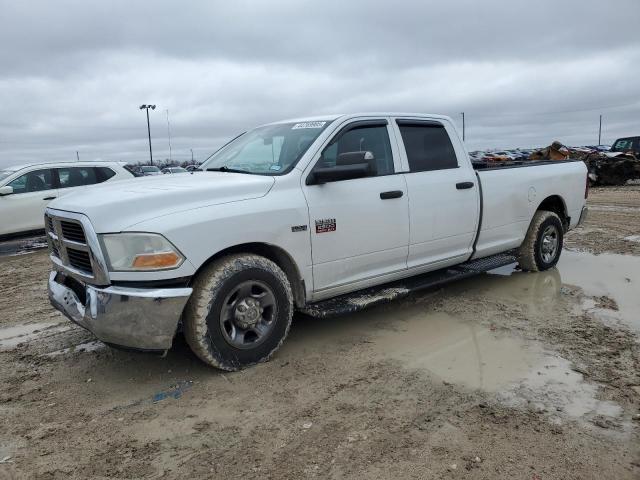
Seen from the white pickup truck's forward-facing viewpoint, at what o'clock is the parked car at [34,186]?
The parked car is roughly at 3 o'clock from the white pickup truck.

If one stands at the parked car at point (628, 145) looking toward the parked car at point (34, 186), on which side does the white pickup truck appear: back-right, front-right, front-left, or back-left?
front-left

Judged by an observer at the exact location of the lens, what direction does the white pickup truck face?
facing the viewer and to the left of the viewer

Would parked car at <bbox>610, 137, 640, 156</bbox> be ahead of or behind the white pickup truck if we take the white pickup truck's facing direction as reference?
behind
